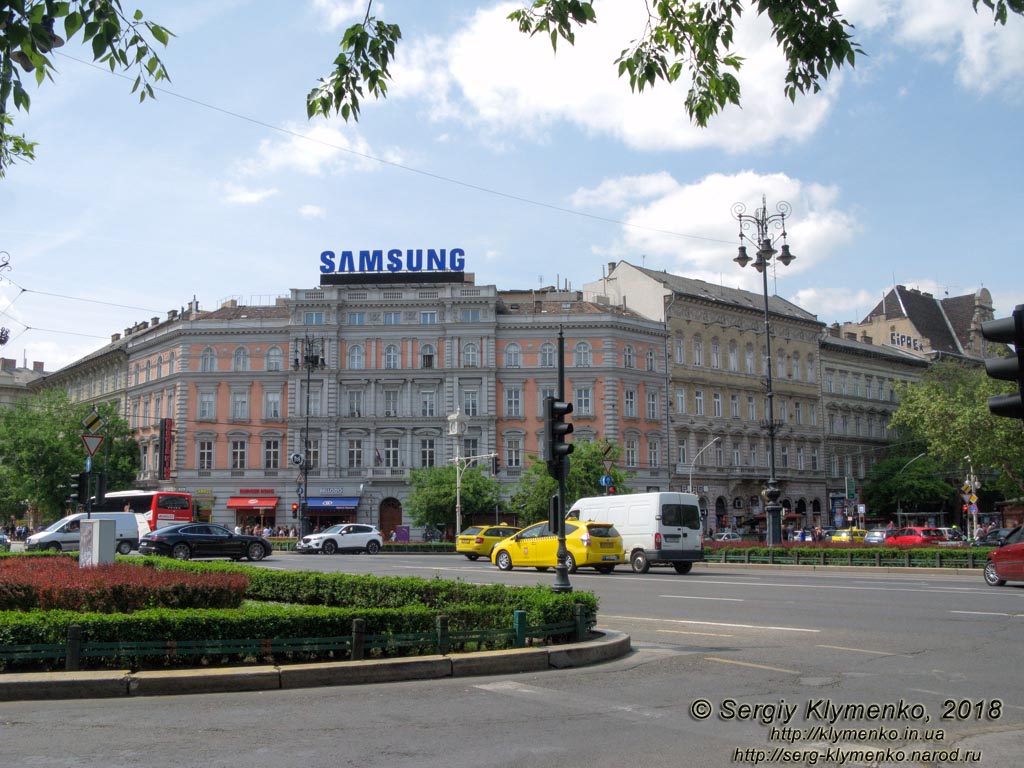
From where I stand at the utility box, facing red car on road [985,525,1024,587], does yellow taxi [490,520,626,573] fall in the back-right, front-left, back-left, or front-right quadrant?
front-left

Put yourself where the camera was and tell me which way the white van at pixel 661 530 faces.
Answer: facing away from the viewer and to the left of the viewer

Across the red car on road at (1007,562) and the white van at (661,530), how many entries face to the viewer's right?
0

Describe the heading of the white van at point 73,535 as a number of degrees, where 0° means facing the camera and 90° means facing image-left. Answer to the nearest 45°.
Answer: approximately 90°

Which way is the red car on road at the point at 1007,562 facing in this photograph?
to the viewer's left

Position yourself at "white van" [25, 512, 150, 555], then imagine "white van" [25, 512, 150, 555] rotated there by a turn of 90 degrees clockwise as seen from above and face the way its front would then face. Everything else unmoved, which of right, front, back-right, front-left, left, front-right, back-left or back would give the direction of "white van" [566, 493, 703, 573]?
back-right

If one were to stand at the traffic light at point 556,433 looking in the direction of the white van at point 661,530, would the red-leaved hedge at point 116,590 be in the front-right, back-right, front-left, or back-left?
back-left

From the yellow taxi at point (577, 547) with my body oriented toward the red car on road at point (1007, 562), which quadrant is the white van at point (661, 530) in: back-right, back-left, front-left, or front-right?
front-left

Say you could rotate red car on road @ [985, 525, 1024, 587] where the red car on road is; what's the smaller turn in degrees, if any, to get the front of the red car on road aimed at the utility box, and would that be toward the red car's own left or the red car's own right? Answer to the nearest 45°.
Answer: approximately 45° to the red car's own left
